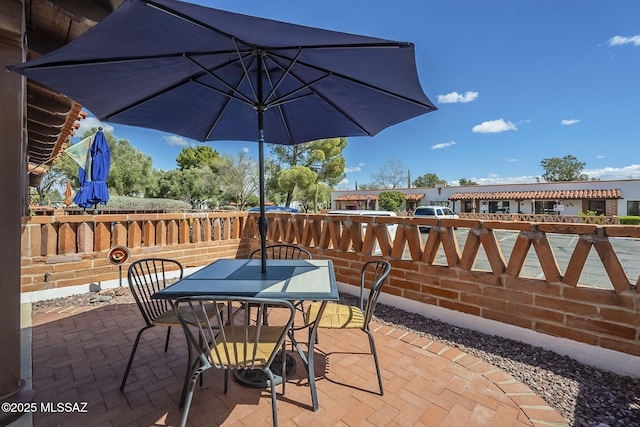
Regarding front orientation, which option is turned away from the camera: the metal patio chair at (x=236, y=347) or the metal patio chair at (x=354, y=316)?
the metal patio chair at (x=236, y=347)

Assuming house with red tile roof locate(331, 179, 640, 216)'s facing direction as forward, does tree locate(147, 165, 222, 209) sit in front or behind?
in front

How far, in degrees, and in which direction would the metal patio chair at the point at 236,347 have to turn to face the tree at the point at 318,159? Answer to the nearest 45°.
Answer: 0° — it already faces it

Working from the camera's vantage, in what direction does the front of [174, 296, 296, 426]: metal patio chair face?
facing away from the viewer

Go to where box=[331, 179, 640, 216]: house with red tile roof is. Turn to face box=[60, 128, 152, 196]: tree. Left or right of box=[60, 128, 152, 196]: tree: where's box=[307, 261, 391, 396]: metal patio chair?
left

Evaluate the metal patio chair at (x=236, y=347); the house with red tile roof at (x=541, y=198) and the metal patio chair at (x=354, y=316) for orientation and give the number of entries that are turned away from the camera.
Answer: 1

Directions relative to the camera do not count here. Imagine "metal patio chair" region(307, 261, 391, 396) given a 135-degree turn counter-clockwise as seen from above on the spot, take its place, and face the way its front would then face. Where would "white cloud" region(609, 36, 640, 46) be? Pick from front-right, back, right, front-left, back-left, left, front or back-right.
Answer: left

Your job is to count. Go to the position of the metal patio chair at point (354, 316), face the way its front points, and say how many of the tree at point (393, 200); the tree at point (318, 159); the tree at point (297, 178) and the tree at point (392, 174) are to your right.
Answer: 4

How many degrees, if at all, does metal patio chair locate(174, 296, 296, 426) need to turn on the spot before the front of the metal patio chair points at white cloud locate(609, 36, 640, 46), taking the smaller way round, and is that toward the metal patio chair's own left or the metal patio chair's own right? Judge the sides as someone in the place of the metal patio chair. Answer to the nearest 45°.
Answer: approximately 45° to the metal patio chair's own right

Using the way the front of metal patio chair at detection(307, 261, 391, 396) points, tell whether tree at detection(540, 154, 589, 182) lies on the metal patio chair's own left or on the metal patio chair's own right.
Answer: on the metal patio chair's own right

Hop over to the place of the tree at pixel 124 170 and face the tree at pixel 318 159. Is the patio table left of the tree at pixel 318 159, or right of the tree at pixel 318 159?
right

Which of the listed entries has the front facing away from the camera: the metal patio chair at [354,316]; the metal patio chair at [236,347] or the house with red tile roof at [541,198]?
the metal patio chair at [236,347]

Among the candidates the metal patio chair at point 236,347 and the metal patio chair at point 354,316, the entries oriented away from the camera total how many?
1

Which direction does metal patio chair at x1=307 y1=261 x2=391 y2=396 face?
to the viewer's left

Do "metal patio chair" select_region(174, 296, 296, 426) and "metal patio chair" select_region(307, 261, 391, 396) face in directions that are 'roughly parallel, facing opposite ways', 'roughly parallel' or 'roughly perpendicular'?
roughly perpendicular

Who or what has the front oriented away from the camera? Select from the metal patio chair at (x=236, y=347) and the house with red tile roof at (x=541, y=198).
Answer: the metal patio chair
